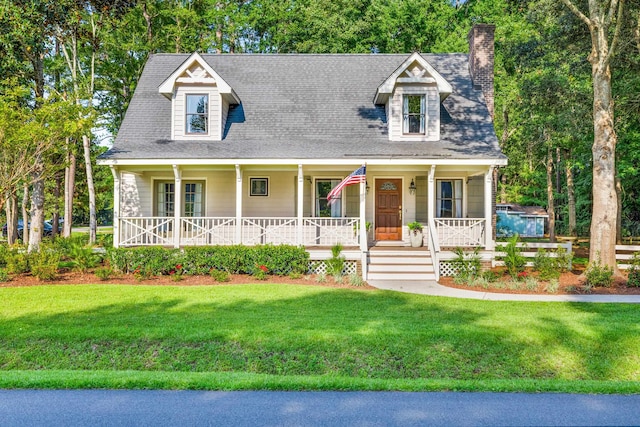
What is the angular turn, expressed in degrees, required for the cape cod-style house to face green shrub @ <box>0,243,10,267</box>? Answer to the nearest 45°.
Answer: approximately 90° to its right

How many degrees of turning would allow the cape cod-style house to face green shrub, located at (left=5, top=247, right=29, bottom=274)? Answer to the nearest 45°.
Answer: approximately 90° to its right

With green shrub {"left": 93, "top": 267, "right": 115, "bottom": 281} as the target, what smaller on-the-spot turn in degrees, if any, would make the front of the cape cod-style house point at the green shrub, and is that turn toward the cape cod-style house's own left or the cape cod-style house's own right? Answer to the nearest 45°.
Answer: approximately 45° to the cape cod-style house's own right

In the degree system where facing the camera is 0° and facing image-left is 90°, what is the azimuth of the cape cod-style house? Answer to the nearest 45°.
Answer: approximately 0°

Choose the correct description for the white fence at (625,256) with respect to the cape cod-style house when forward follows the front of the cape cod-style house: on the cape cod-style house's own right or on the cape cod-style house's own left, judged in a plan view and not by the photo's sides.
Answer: on the cape cod-style house's own left

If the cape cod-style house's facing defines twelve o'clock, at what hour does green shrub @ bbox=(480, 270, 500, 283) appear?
The green shrub is roughly at 10 o'clock from the cape cod-style house.

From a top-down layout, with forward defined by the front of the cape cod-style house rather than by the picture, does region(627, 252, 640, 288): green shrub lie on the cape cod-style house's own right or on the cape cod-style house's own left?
on the cape cod-style house's own left
